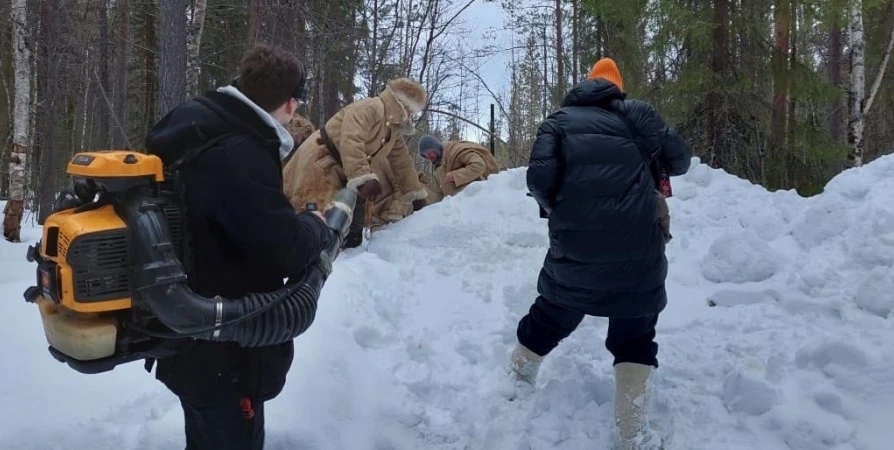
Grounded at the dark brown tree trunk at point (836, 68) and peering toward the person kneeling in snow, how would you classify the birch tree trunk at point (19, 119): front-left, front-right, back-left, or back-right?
front-right

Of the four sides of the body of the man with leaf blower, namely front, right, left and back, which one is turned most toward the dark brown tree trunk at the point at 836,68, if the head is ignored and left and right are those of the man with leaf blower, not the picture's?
front

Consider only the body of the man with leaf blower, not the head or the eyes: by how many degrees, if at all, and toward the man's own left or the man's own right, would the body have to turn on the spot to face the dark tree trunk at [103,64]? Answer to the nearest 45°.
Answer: approximately 45° to the man's own left

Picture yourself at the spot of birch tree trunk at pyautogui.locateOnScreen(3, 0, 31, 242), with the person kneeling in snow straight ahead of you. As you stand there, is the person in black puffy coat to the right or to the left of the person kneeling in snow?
right

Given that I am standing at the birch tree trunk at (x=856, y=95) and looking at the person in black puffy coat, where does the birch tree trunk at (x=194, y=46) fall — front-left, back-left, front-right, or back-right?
front-right

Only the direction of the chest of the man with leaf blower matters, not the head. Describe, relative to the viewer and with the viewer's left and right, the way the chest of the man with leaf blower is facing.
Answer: facing away from the viewer and to the right of the viewer

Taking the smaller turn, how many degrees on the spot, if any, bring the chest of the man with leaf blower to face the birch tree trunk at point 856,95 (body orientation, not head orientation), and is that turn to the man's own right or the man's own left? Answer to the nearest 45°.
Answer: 0° — they already face it

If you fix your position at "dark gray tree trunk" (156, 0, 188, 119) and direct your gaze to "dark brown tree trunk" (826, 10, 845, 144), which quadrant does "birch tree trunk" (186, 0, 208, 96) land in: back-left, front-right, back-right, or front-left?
front-left

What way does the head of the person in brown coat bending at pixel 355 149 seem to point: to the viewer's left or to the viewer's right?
to the viewer's right

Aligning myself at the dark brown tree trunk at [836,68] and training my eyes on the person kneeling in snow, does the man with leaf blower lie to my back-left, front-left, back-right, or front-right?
front-left
